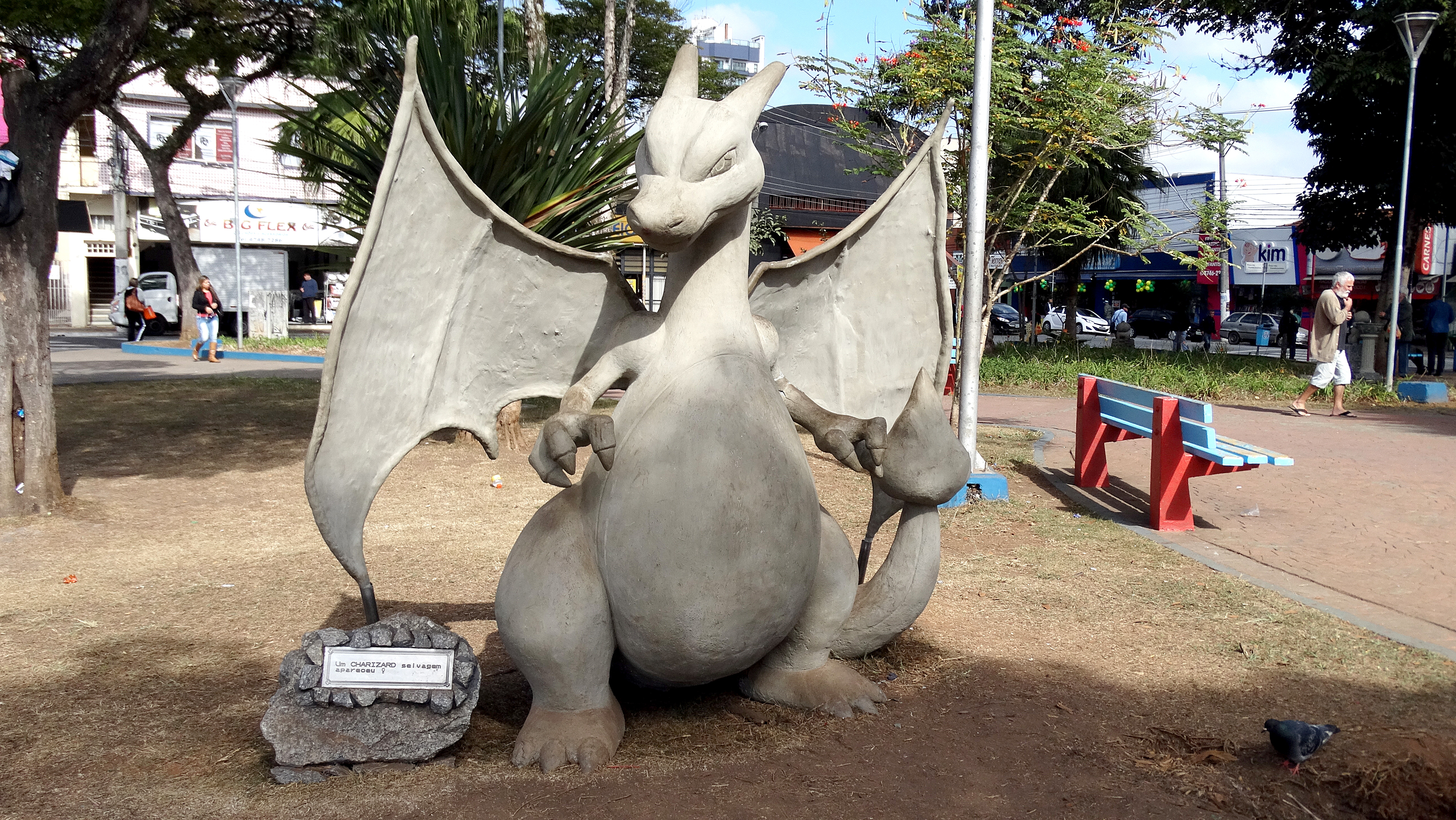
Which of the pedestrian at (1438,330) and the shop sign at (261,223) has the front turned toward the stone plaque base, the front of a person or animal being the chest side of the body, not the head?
the shop sign

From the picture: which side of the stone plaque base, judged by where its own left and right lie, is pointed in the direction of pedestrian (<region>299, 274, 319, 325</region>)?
back

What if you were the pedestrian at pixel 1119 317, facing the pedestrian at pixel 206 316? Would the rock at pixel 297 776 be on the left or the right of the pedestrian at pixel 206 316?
left

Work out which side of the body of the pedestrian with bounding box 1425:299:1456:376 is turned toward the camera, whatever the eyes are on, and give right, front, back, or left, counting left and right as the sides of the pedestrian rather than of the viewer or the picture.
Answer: back

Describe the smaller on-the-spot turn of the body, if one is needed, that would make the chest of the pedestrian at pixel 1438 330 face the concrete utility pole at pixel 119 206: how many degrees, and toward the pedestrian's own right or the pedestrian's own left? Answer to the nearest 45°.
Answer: approximately 90° to the pedestrian's own left

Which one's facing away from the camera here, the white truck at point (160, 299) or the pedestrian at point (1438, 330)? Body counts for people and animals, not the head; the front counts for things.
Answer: the pedestrian

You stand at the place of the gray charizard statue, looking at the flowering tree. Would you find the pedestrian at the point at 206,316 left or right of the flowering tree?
left

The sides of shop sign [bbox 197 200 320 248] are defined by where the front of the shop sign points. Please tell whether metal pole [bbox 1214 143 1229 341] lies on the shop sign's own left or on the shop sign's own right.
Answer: on the shop sign's own left

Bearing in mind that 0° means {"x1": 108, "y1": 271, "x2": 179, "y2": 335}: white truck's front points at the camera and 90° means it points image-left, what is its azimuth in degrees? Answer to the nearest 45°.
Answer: approximately 90°

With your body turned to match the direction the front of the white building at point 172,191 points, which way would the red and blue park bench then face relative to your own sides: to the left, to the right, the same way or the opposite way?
to the left

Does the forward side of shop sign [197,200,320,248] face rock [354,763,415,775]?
yes
